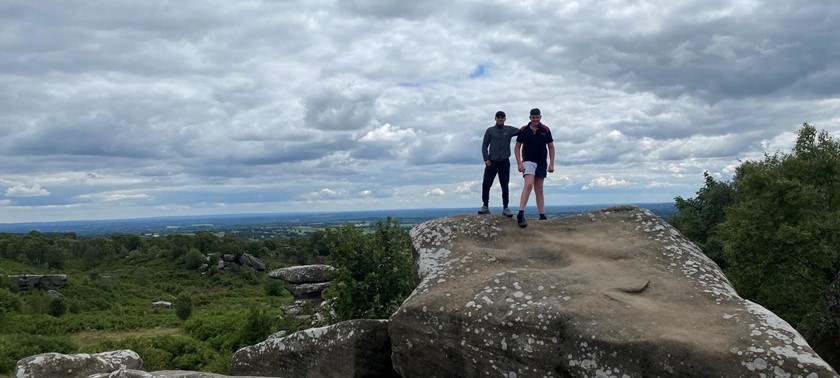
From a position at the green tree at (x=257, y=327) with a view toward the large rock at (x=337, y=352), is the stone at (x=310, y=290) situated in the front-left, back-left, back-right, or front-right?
back-left

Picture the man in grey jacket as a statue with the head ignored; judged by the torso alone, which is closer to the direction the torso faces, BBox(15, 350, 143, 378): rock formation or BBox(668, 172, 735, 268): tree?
the rock formation

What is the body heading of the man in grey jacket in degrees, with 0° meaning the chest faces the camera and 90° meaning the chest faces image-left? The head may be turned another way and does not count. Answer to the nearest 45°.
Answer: approximately 0°

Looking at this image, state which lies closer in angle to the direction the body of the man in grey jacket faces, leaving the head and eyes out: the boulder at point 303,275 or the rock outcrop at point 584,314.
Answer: the rock outcrop

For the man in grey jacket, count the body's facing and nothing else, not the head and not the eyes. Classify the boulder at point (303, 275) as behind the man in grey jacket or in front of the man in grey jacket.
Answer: behind

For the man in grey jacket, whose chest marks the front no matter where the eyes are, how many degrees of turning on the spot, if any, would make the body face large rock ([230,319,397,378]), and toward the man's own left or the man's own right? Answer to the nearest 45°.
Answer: approximately 45° to the man's own right

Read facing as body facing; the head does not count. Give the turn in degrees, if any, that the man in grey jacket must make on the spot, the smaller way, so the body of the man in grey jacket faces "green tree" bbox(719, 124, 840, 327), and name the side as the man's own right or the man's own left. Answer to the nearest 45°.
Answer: approximately 135° to the man's own left

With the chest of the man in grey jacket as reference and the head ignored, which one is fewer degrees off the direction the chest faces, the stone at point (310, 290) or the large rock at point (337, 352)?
the large rock

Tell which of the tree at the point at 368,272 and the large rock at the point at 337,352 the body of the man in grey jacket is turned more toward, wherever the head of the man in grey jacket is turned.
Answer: the large rock

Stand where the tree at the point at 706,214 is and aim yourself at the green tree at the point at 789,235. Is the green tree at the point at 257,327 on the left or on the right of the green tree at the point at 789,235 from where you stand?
right

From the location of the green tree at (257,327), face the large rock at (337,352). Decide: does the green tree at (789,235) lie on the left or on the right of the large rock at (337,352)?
left
